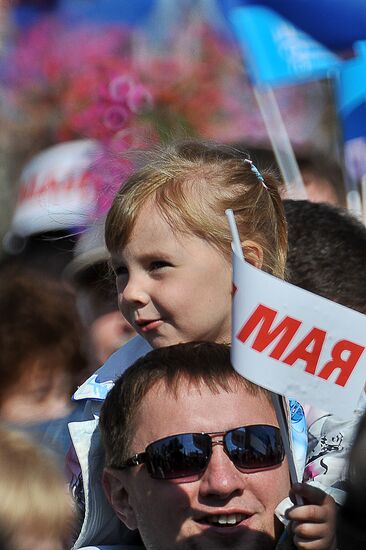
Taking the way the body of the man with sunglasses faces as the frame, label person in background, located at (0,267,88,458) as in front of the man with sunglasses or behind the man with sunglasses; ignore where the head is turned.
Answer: behind

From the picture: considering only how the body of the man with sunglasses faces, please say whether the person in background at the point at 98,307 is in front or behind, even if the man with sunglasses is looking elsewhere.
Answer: behind

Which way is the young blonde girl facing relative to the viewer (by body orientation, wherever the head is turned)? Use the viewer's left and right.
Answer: facing the viewer and to the left of the viewer

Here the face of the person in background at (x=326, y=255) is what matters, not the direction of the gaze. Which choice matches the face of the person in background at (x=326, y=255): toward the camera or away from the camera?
away from the camera

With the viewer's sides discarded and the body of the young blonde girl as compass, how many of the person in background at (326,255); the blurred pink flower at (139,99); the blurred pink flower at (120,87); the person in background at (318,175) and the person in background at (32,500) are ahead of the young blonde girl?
1

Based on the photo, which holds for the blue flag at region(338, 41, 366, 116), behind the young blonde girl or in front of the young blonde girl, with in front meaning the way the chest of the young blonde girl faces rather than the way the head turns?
behind

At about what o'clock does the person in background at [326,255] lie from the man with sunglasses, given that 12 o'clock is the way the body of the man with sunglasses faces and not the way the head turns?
The person in background is roughly at 8 o'clock from the man with sunglasses.

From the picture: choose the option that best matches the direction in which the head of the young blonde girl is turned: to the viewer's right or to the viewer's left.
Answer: to the viewer's left

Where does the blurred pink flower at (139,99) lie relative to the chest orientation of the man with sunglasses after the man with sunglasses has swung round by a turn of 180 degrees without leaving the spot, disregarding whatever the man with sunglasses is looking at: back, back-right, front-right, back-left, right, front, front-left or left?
front-right

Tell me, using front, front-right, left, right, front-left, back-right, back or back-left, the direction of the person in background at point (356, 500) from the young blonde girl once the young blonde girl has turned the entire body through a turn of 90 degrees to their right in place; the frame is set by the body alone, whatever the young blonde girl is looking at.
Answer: back-left

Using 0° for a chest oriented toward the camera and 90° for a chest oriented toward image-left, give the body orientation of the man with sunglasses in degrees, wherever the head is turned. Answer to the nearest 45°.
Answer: approximately 315°

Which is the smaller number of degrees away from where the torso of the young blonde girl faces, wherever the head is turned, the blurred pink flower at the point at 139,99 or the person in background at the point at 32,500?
the person in background
